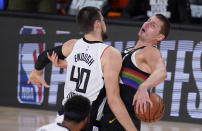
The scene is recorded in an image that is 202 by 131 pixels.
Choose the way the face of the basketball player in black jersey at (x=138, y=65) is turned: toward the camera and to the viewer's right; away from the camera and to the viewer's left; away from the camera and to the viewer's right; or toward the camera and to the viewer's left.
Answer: toward the camera and to the viewer's left

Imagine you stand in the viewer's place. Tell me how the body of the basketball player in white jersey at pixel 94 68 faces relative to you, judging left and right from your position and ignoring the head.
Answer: facing away from the viewer and to the right of the viewer

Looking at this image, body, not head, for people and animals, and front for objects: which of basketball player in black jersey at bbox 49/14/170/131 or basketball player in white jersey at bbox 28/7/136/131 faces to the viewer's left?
the basketball player in black jersey

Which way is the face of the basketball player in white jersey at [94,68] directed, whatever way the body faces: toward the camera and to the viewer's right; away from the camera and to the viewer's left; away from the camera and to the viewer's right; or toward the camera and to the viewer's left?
away from the camera and to the viewer's right

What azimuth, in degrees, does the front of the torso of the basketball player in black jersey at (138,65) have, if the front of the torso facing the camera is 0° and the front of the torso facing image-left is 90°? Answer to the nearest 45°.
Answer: approximately 90°

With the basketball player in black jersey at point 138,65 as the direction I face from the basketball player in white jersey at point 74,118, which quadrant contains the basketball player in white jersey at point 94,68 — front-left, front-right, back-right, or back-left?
front-left

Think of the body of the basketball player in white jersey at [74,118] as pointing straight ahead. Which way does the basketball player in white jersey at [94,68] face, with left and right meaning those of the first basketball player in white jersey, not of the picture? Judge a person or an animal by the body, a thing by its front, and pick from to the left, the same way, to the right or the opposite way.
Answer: the same way

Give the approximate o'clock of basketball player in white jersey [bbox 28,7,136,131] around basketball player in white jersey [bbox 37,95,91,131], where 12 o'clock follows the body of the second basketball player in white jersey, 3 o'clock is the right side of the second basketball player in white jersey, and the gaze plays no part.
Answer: The basketball player in white jersey [bbox 28,7,136,131] is roughly at 11 o'clock from the basketball player in white jersey [bbox 37,95,91,131].

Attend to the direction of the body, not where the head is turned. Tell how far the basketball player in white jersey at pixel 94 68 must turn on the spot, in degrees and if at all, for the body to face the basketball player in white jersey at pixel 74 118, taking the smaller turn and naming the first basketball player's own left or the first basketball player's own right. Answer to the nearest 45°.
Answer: approximately 135° to the first basketball player's own right

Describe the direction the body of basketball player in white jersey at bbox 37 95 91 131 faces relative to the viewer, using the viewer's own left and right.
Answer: facing away from the viewer and to the right of the viewer

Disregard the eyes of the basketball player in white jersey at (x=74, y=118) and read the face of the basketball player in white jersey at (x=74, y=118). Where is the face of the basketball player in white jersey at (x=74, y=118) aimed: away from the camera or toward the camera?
away from the camera

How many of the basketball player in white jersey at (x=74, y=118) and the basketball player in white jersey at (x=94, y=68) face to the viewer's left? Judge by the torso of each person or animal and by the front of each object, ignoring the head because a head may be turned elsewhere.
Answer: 0

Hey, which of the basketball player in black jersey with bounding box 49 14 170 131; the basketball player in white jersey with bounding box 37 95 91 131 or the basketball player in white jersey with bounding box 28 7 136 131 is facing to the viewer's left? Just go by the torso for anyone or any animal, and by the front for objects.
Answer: the basketball player in black jersey with bounding box 49 14 170 131

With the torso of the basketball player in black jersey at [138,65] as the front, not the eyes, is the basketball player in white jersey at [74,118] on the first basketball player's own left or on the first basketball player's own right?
on the first basketball player's own left

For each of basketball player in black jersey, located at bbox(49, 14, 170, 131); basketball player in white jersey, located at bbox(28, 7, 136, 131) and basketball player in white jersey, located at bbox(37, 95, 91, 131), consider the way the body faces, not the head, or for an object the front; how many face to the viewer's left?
1
